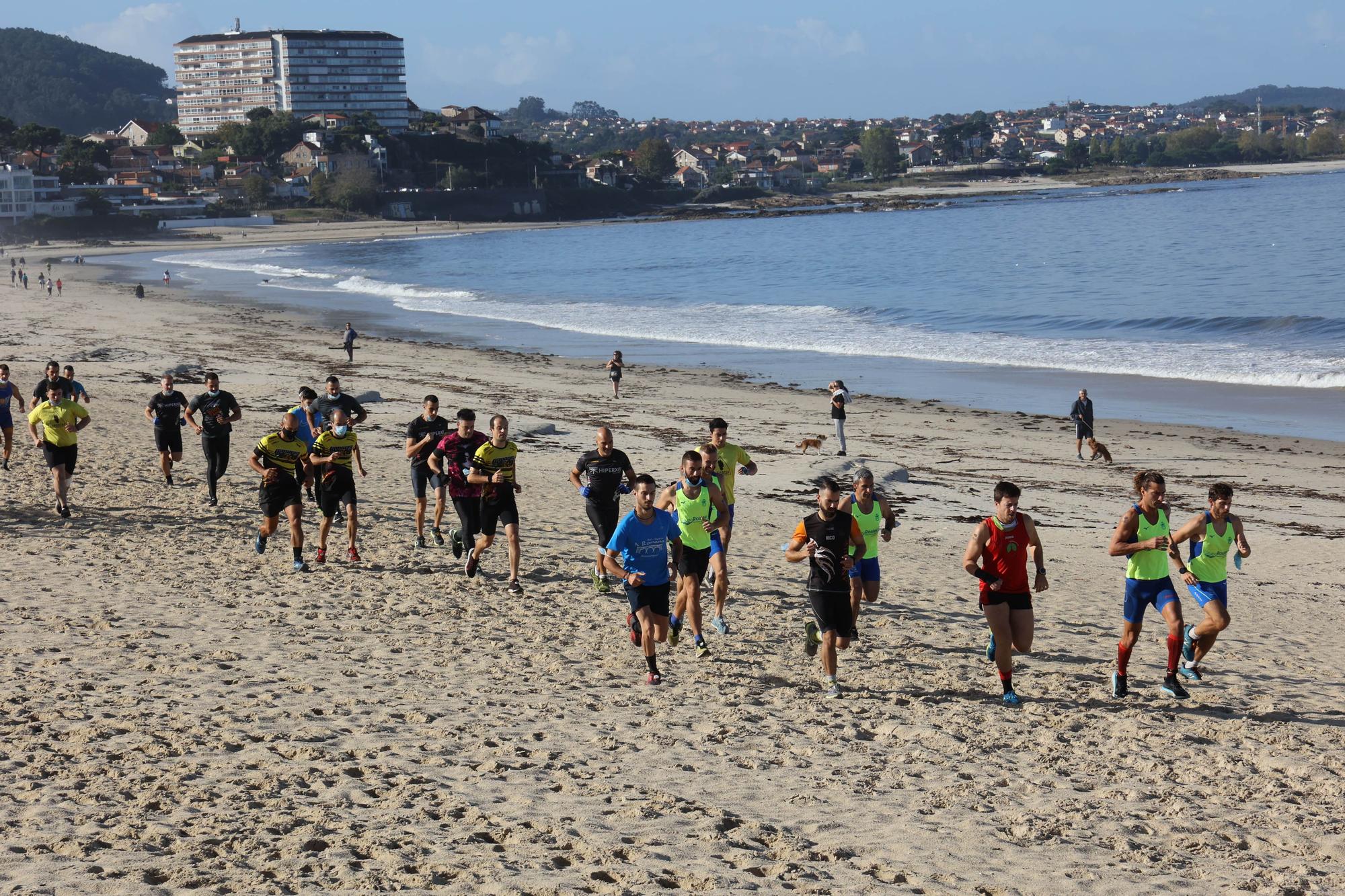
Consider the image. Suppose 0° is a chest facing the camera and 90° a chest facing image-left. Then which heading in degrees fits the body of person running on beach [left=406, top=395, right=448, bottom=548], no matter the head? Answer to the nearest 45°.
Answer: approximately 315°

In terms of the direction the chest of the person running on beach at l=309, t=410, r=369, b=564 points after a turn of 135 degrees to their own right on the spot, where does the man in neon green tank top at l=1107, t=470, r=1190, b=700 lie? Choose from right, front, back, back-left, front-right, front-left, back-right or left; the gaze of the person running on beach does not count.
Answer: back

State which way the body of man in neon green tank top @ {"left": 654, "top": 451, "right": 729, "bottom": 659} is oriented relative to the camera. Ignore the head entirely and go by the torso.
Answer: toward the camera

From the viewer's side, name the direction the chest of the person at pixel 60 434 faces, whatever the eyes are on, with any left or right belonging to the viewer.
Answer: facing the viewer

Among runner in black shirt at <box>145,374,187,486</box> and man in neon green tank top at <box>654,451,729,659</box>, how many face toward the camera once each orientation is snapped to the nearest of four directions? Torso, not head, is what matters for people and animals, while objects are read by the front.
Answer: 2

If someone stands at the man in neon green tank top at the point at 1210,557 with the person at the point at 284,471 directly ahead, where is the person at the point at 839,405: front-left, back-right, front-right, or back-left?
front-right

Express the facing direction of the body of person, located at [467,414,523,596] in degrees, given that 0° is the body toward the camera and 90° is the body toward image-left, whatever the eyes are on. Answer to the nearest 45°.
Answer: approximately 315°

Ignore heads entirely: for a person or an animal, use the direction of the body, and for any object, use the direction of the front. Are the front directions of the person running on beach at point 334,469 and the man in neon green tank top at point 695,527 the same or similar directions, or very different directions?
same or similar directions

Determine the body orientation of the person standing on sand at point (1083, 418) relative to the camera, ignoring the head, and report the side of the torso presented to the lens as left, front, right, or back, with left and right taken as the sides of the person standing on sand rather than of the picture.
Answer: front

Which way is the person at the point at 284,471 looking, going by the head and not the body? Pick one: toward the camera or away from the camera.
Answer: toward the camera

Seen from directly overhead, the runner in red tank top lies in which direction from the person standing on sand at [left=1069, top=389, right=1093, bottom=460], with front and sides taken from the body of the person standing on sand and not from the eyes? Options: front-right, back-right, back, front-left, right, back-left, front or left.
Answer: front

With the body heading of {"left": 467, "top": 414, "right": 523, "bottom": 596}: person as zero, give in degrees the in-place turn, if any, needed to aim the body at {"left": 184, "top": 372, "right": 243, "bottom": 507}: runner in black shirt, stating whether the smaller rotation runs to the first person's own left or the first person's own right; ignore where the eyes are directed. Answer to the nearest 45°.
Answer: approximately 180°

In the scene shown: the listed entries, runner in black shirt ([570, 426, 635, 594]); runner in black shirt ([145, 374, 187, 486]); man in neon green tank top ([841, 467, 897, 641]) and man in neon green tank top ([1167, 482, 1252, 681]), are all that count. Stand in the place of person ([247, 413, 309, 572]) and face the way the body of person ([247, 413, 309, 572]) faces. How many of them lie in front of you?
3

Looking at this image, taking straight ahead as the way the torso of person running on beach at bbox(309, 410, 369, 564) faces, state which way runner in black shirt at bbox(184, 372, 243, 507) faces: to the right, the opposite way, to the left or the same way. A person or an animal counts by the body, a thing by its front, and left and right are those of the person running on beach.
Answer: the same way

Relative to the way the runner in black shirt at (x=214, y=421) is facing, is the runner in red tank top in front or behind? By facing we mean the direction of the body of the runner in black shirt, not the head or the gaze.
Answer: in front

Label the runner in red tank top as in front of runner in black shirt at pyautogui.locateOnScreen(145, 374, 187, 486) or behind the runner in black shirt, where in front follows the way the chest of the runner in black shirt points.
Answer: in front

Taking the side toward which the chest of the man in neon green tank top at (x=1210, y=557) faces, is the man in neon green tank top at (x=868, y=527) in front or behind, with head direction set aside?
behind
